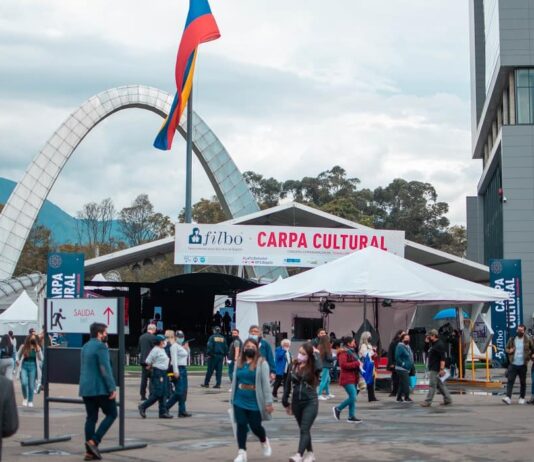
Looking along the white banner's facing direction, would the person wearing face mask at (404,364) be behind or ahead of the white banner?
ahead

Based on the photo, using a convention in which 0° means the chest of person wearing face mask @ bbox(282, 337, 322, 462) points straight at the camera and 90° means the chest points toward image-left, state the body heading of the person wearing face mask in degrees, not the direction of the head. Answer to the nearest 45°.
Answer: approximately 45°

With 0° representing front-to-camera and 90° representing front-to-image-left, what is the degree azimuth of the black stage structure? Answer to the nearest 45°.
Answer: approximately 0°

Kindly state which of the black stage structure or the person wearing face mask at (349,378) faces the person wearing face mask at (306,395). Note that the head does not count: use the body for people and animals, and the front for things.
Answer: the black stage structure
